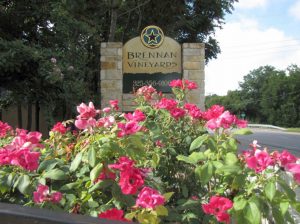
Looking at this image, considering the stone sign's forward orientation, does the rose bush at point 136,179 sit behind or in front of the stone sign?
in front

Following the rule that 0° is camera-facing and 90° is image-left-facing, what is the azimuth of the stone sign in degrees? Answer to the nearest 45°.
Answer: approximately 0°
